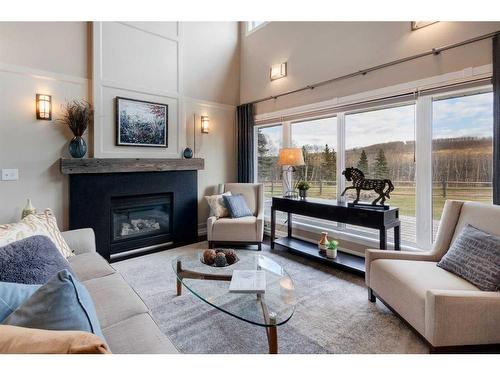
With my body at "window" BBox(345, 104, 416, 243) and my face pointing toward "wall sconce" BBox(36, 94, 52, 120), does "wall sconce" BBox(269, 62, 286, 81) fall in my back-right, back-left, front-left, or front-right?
front-right

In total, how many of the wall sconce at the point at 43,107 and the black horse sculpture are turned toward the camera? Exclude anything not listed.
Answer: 1

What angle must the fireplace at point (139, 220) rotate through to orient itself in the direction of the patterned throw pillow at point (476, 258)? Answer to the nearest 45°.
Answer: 0° — it already faces it

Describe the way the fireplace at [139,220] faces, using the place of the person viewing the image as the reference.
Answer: facing the viewer and to the right of the viewer

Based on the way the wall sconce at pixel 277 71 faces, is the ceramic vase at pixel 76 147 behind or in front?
in front

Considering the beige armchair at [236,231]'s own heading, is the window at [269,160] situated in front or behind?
behind

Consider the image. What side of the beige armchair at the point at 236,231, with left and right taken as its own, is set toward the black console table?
left

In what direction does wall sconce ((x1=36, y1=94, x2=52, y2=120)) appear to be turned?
toward the camera

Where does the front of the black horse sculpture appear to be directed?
to the viewer's left

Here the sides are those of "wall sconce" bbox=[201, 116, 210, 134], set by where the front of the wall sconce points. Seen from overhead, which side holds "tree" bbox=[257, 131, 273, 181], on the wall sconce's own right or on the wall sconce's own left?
on the wall sconce's own left

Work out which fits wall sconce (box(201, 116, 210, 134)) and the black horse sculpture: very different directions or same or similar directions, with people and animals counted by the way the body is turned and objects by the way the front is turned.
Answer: very different directions

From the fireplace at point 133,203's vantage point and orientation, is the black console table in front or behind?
in front

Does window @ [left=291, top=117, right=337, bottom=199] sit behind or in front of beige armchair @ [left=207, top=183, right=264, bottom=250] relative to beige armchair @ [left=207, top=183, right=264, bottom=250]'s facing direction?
behind
